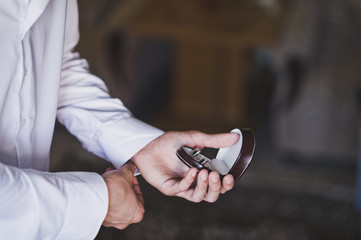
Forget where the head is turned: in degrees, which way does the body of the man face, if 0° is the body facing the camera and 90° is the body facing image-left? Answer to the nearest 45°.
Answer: approximately 315°

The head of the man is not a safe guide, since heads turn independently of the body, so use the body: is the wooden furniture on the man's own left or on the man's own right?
on the man's own left
